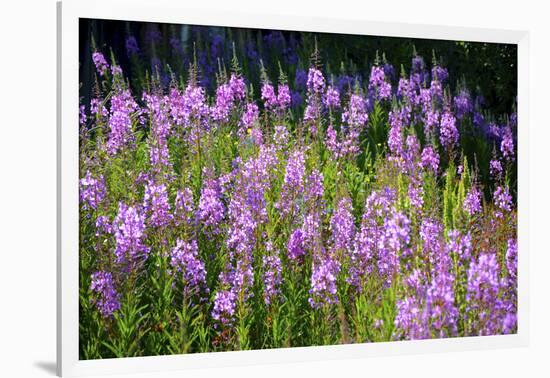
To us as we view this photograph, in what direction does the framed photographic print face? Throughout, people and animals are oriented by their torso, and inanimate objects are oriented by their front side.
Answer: facing the viewer and to the right of the viewer
